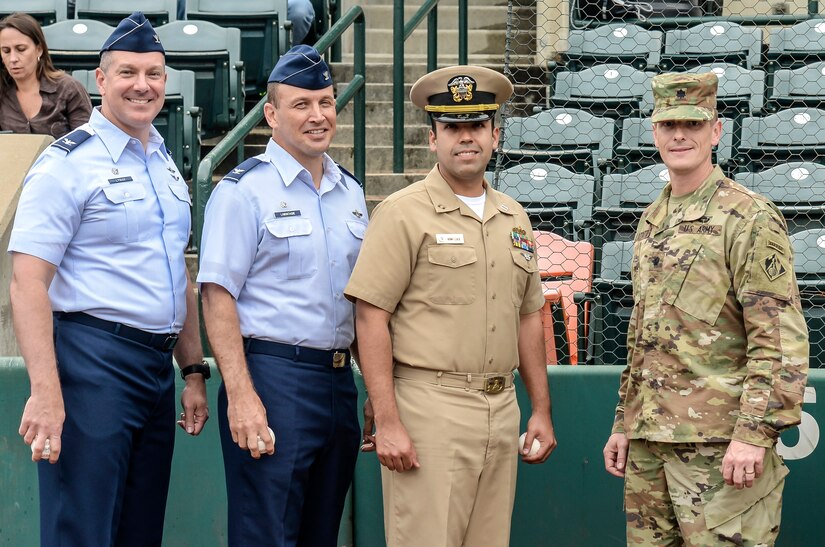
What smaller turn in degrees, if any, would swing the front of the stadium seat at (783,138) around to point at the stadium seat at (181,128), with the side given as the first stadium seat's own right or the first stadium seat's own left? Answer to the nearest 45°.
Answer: approximately 45° to the first stadium seat's own right

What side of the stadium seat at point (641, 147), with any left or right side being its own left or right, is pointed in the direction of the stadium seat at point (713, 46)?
back

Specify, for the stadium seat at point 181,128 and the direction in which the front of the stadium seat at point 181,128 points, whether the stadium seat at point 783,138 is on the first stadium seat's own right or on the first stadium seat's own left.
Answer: on the first stadium seat's own left

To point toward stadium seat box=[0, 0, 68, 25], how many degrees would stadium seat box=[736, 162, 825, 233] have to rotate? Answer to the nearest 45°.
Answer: approximately 90° to its right

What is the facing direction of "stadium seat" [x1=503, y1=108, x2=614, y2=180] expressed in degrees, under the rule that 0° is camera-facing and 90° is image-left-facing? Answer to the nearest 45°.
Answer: approximately 0°

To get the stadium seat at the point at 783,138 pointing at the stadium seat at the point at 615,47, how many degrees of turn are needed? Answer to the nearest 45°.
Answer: approximately 135° to its right

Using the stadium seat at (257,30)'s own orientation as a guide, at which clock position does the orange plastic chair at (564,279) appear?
The orange plastic chair is roughly at 11 o'clock from the stadium seat.

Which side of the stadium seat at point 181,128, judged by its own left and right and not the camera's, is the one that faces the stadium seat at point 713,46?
left

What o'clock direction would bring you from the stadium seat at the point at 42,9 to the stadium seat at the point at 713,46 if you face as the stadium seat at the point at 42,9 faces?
the stadium seat at the point at 713,46 is roughly at 10 o'clock from the stadium seat at the point at 42,9.

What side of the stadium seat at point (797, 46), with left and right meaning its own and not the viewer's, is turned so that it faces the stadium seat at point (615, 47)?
right

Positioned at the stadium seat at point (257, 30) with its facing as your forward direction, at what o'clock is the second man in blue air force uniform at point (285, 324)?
The second man in blue air force uniform is roughly at 12 o'clock from the stadium seat.
